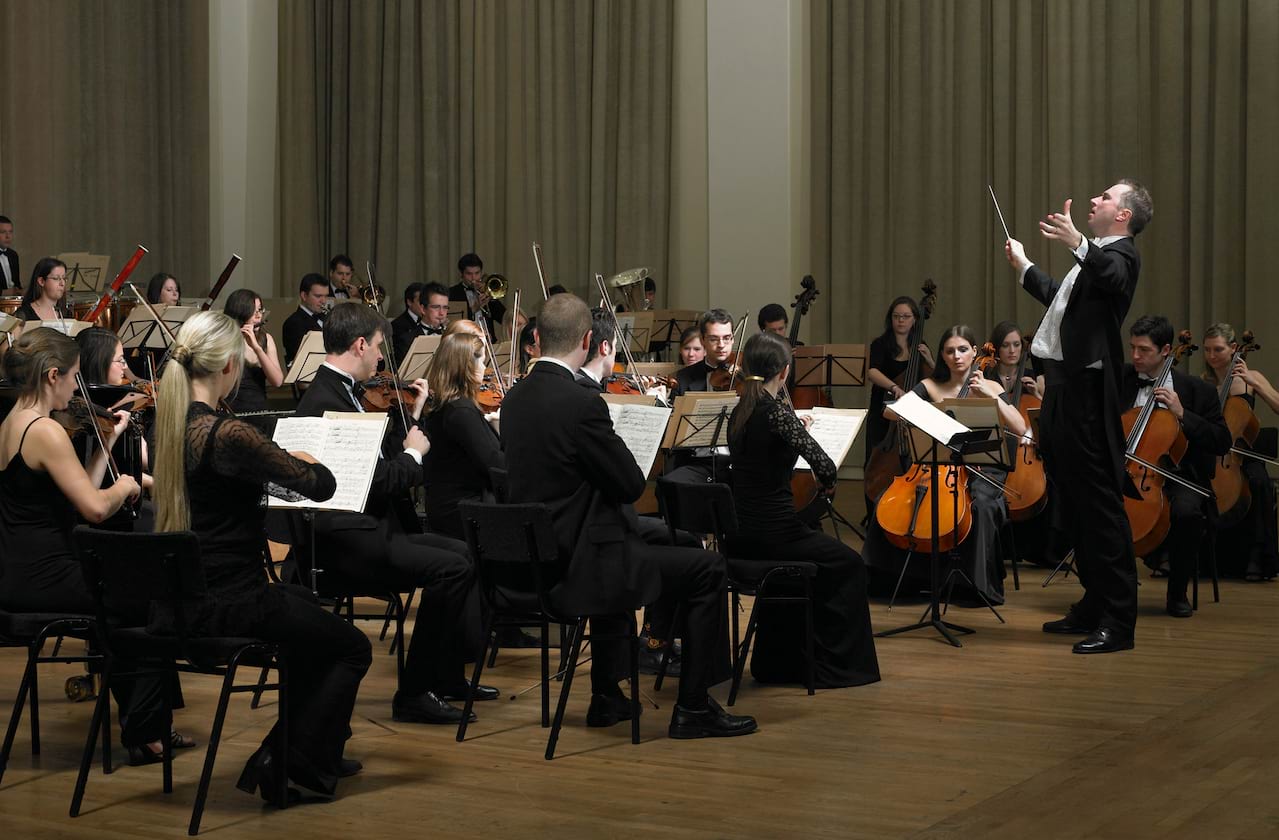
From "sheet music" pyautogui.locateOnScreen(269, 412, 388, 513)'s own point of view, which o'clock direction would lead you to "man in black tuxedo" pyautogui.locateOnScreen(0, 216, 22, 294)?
The man in black tuxedo is roughly at 4 o'clock from the sheet music.

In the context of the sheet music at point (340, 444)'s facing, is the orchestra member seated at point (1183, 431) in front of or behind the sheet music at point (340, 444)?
behind

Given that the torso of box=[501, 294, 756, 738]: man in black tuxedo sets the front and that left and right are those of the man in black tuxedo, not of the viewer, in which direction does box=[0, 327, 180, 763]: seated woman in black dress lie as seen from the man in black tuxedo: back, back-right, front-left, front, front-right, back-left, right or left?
back-left

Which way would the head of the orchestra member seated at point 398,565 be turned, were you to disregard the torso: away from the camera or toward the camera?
away from the camera

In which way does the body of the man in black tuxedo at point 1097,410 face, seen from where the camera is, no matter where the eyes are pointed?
to the viewer's left

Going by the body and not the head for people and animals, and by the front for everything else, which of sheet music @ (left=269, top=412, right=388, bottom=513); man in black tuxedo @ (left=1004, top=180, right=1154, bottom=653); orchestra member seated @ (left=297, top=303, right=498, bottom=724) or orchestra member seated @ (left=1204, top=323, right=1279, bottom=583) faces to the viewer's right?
orchestra member seated @ (left=297, top=303, right=498, bottom=724)

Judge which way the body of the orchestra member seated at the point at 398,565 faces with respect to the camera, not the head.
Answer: to the viewer's right

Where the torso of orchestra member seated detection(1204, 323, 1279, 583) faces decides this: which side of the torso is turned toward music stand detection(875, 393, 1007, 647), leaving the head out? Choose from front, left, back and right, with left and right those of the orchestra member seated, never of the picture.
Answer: front

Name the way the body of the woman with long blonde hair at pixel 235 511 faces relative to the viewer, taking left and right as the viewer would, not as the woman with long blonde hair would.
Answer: facing away from the viewer and to the right of the viewer

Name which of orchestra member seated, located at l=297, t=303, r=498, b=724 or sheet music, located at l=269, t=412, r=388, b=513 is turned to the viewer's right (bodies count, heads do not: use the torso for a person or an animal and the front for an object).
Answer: the orchestra member seated

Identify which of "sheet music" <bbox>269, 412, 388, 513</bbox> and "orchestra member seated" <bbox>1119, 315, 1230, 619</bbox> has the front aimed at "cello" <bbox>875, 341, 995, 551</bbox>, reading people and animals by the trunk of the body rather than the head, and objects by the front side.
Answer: the orchestra member seated
